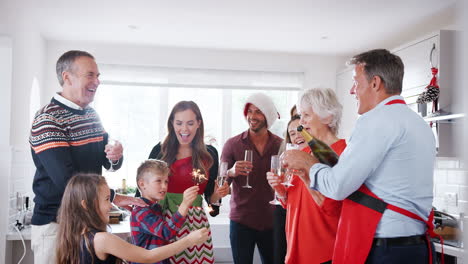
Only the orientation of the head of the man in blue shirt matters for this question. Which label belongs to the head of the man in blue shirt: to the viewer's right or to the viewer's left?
to the viewer's left

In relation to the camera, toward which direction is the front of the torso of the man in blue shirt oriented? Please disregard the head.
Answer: to the viewer's left

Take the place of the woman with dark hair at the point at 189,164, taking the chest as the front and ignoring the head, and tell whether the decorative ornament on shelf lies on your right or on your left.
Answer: on your left

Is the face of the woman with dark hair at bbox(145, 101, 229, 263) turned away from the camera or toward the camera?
toward the camera

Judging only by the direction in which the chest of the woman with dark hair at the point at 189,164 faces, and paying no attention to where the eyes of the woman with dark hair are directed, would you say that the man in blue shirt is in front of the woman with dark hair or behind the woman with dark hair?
in front

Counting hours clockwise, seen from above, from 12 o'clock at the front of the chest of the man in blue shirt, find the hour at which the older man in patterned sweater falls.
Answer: The older man in patterned sweater is roughly at 12 o'clock from the man in blue shirt.

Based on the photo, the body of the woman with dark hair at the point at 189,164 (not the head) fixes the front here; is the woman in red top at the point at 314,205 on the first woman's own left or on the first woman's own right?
on the first woman's own left

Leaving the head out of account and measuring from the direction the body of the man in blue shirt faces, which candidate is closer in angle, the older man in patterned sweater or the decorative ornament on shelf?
the older man in patterned sweater

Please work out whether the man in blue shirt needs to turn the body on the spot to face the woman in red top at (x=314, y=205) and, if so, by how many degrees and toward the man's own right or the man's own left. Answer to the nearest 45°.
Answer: approximately 45° to the man's own right

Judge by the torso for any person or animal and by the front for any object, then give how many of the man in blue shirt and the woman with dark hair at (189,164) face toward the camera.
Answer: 1

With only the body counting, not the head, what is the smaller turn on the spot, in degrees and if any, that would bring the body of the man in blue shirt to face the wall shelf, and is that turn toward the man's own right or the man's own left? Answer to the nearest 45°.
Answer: approximately 90° to the man's own right

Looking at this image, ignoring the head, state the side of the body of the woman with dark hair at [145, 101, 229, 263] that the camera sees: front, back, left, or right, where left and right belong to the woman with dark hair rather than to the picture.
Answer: front

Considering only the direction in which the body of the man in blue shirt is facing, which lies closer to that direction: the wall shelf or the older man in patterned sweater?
the older man in patterned sweater

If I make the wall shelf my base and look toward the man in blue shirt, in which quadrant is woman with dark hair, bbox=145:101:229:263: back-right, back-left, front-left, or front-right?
front-right
